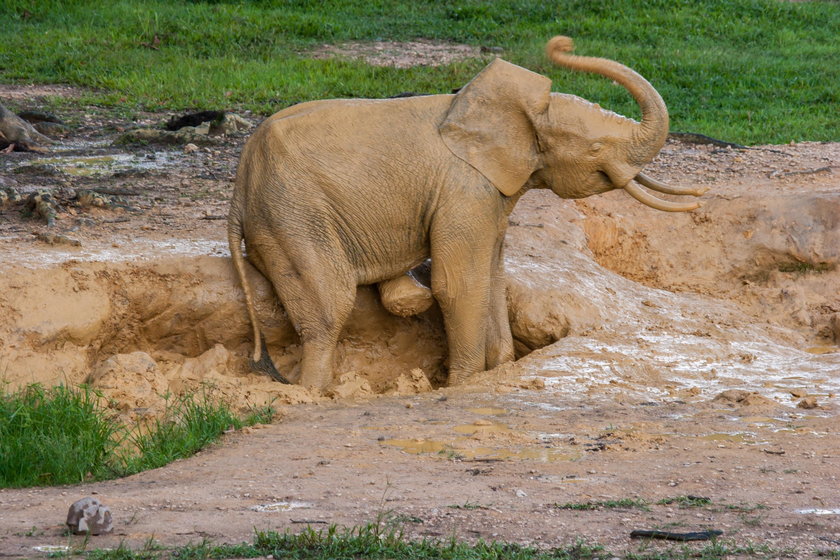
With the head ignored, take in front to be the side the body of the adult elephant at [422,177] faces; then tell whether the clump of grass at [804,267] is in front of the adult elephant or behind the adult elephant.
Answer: in front

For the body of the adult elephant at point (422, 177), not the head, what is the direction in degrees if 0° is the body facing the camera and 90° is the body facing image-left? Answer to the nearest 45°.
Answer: approximately 270°

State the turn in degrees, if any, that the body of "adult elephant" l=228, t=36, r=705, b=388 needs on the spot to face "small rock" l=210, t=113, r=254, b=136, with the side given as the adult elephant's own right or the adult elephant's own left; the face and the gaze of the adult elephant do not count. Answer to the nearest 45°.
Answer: approximately 135° to the adult elephant's own left

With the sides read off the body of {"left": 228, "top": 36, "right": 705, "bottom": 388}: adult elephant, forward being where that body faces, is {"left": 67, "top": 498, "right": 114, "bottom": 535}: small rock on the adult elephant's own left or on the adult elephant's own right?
on the adult elephant's own right

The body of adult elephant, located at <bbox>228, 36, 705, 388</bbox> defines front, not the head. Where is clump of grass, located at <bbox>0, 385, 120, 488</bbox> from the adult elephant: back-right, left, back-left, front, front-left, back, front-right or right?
back-right

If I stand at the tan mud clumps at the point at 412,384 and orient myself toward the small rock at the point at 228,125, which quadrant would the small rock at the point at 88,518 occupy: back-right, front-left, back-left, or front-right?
back-left

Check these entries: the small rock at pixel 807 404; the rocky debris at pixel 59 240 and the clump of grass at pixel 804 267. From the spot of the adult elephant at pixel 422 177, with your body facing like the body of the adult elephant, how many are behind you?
1

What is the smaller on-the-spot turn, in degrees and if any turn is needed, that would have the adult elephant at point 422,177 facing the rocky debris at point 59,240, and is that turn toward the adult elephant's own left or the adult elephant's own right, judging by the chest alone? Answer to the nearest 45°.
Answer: approximately 180°

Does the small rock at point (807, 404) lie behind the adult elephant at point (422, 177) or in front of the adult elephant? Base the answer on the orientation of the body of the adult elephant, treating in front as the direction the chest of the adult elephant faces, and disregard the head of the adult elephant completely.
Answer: in front

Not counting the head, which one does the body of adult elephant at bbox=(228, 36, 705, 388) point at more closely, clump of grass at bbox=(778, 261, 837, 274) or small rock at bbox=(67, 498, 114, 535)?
the clump of grass

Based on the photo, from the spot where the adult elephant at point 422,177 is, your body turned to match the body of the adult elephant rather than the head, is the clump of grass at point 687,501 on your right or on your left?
on your right

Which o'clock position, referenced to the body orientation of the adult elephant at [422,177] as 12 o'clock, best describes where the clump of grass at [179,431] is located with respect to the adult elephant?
The clump of grass is roughly at 4 o'clock from the adult elephant.
